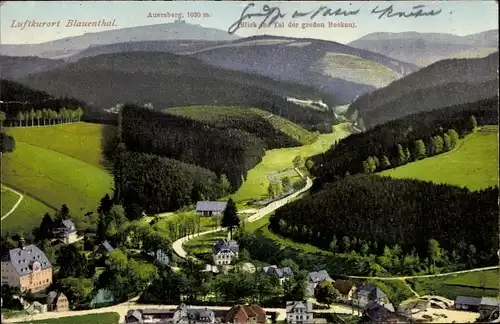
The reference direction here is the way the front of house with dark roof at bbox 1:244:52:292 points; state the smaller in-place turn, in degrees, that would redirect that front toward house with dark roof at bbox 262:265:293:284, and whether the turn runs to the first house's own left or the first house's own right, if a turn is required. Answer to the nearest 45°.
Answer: approximately 45° to the first house's own left

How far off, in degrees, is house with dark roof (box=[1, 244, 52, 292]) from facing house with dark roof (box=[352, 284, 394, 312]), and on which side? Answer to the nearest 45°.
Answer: approximately 45° to its left

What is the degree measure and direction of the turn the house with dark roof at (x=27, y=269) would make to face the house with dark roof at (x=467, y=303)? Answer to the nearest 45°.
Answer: approximately 45° to its left

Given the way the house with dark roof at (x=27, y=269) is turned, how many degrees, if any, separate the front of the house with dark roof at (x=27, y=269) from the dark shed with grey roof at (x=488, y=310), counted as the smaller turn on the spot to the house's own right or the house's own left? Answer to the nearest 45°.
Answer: approximately 45° to the house's own left

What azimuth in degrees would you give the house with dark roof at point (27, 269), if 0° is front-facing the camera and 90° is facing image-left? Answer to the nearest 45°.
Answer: approximately 315°

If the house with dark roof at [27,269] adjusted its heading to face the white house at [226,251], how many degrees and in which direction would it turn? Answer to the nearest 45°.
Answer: approximately 45° to its left

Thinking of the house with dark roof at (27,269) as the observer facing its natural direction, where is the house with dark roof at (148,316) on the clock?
the house with dark roof at (148,316) is roughly at 11 o'clock from the house with dark roof at (27,269).
